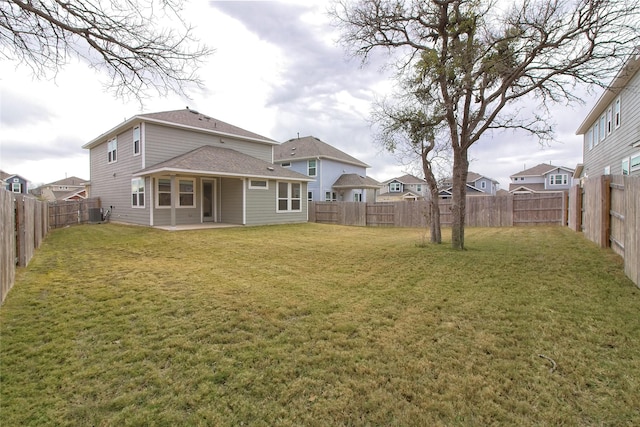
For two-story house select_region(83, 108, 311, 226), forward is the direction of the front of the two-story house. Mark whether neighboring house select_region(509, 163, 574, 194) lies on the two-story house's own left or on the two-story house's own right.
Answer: on the two-story house's own right

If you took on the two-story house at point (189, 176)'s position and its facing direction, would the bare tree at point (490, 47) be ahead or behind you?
behind

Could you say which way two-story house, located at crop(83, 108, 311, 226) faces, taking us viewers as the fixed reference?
facing away from the viewer and to the left of the viewer

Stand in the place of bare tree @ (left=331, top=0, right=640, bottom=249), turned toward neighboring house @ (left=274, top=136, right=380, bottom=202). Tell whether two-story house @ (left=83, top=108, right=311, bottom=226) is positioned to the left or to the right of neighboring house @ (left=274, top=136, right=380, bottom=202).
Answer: left

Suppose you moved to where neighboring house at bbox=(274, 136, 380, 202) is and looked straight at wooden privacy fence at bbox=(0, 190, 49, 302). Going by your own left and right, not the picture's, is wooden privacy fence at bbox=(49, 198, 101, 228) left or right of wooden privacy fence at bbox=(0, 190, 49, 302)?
right
